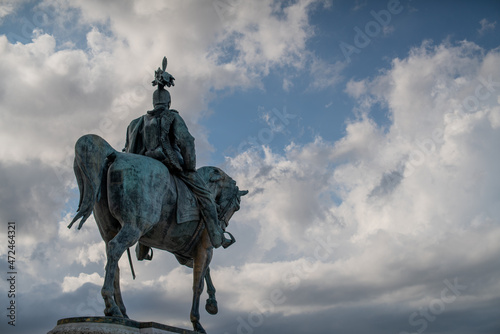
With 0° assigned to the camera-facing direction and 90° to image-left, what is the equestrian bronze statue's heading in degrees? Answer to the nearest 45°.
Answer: approximately 225°
